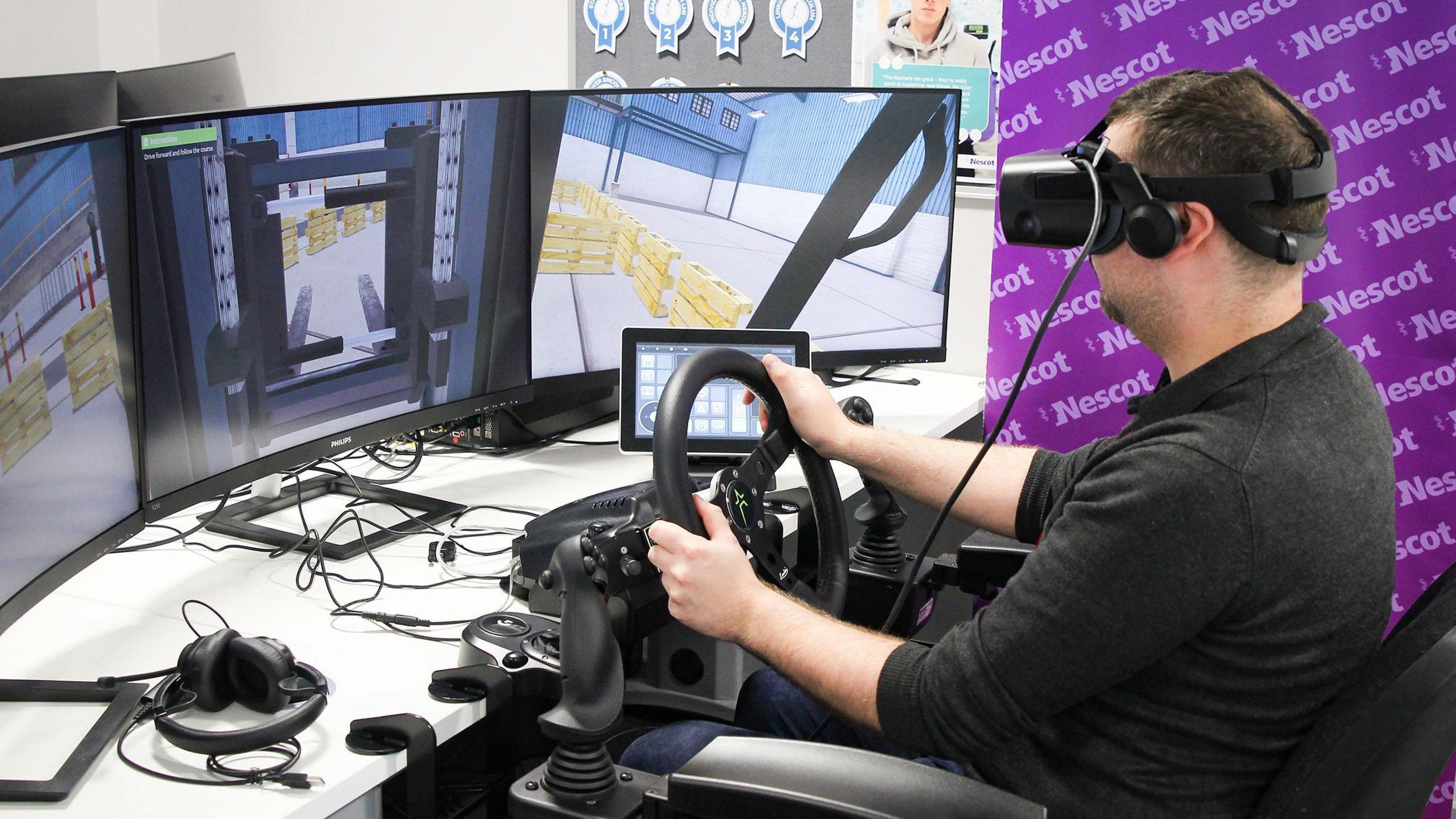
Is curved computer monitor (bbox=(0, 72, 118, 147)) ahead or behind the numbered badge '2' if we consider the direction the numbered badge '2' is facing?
ahead

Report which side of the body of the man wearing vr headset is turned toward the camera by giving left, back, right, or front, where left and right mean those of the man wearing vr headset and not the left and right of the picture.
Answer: left

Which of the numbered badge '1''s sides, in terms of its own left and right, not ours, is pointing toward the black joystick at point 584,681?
front

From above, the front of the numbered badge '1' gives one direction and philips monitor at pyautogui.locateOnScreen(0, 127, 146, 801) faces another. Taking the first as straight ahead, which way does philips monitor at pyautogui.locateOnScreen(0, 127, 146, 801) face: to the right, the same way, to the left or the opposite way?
to the left

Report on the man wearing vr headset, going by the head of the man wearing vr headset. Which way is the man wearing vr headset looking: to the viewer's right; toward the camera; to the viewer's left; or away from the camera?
to the viewer's left

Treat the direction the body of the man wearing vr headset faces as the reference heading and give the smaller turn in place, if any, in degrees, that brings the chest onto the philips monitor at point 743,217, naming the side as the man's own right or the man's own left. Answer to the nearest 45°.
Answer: approximately 45° to the man's own right

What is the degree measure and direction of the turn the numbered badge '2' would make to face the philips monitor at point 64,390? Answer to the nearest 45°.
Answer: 0° — it already faces it

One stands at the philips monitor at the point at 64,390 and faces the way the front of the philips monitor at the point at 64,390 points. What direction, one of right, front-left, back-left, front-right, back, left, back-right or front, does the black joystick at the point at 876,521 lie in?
front-left

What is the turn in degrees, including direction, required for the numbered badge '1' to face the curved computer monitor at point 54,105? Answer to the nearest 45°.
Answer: approximately 45° to its right

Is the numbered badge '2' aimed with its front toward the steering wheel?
yes

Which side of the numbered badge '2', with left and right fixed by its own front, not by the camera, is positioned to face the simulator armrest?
front

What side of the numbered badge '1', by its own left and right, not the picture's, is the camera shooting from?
front

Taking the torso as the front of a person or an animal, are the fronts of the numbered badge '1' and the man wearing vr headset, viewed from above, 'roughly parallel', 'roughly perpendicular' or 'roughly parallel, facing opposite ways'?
roughly perpendicular

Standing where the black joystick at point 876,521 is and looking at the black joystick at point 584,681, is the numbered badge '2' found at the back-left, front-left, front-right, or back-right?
back-right

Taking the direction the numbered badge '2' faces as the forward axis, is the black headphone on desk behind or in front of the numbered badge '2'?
in front

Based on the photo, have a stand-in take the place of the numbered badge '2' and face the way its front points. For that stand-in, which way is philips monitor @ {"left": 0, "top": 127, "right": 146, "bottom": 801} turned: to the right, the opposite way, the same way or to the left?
to the left
